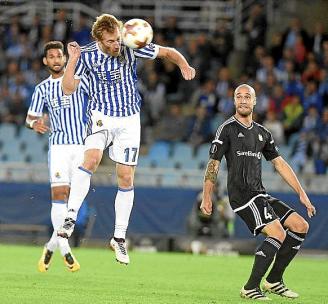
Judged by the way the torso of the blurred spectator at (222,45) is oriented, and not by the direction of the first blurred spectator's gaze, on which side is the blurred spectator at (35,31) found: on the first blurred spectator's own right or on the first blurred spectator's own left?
on the first blurred spectator's own right

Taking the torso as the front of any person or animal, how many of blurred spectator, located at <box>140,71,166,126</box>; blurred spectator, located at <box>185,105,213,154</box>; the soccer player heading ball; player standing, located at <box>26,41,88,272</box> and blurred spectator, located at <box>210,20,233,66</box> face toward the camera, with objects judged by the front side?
5

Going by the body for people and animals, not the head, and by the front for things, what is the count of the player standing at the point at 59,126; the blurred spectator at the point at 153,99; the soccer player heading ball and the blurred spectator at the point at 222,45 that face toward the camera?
4

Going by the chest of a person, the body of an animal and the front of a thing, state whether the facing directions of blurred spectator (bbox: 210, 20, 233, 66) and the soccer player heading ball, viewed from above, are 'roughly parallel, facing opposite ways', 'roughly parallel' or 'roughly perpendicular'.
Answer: roughly parallel

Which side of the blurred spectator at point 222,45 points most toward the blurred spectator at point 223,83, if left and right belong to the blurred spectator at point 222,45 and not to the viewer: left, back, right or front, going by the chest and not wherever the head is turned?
front

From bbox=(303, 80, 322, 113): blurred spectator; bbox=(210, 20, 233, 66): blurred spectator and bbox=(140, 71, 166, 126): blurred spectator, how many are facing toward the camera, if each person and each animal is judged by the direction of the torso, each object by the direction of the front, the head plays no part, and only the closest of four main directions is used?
3

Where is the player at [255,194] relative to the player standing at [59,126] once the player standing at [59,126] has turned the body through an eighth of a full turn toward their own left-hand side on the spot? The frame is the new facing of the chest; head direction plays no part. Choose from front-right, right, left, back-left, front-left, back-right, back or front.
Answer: front

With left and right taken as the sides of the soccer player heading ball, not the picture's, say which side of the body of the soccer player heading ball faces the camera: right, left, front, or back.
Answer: front

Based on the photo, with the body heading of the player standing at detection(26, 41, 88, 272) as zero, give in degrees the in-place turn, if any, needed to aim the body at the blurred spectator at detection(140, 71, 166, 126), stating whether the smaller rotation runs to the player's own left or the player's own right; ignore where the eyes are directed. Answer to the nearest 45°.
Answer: approximately 180°

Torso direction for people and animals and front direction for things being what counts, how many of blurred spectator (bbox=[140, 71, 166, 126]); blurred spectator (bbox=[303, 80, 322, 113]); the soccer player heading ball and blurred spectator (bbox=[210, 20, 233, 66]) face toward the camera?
4

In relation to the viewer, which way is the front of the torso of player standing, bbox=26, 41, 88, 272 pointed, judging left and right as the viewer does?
facing the viewer

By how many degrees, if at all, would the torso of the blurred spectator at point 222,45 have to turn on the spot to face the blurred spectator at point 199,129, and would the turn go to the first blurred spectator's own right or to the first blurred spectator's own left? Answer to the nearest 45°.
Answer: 0° — they already face them

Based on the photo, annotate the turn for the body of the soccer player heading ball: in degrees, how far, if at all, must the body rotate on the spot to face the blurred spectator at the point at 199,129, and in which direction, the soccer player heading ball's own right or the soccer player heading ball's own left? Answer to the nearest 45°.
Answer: approximately 180°

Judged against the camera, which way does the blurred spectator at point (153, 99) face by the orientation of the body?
toward the camera

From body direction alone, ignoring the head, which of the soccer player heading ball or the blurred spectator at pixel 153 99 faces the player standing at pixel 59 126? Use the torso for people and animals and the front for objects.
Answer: the blurred spectator

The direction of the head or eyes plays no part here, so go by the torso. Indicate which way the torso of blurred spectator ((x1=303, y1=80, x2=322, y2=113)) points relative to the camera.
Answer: toward the camera

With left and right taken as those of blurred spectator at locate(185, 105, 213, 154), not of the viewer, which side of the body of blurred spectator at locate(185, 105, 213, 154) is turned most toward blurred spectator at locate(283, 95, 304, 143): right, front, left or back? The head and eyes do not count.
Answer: left

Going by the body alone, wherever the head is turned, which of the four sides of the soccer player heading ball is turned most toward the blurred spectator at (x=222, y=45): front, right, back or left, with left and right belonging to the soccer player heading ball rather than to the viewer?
back

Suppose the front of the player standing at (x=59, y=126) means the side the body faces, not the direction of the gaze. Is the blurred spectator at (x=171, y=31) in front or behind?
behind
